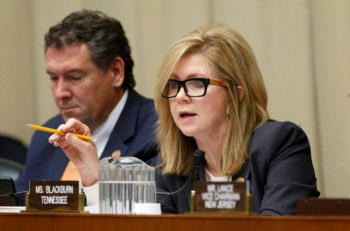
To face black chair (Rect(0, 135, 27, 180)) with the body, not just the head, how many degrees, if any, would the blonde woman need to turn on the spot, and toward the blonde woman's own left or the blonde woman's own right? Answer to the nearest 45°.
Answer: approximately 90° to the blonde woman's own right

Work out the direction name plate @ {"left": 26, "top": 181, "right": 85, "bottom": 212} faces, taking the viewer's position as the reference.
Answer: facing the viewer

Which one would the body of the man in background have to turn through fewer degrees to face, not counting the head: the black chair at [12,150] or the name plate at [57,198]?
the name plate

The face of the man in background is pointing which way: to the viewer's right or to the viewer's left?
to the viewer's left

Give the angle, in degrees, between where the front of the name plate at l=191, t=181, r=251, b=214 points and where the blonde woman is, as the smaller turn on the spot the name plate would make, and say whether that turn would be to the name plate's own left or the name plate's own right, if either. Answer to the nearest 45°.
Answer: approximately 180°

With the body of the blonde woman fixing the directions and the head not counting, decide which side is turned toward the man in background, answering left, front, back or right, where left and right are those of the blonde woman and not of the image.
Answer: right

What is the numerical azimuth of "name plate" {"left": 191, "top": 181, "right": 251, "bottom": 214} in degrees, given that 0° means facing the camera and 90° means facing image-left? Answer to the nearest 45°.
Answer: approximately 0°

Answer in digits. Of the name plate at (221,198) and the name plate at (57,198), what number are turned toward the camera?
2

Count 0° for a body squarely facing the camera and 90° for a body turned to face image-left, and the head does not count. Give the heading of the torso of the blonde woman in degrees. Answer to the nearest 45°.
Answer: approximately 45°
